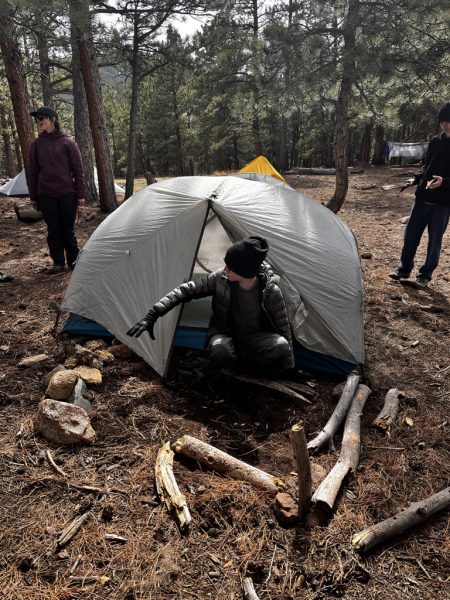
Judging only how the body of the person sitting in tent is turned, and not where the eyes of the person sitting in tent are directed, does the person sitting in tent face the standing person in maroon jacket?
no

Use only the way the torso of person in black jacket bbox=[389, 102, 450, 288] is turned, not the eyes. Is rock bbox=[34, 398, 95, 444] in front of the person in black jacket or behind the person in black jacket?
in front

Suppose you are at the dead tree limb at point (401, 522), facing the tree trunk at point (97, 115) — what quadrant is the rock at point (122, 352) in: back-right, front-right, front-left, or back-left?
front-left

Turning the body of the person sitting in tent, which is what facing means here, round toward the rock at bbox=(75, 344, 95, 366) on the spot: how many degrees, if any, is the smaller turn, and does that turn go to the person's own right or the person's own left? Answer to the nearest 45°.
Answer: approximately 90° to the person's own right

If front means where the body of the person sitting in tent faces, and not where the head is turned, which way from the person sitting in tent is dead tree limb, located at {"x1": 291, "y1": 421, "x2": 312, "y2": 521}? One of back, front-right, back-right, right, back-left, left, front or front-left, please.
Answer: front

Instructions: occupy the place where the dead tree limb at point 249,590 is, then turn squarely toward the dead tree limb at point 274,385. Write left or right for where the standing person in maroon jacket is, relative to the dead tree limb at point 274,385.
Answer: left

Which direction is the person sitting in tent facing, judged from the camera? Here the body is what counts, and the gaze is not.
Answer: toward the camera

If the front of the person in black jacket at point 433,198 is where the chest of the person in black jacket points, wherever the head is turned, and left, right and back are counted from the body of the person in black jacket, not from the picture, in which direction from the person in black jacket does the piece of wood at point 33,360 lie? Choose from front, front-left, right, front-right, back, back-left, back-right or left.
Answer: front

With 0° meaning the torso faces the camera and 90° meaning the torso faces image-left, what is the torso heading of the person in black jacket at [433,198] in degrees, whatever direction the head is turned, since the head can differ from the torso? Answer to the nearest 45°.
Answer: approximately 45°

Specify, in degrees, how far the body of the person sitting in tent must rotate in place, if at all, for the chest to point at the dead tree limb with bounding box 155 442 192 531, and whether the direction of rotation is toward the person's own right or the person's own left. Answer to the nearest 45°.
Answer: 0° — they already face it

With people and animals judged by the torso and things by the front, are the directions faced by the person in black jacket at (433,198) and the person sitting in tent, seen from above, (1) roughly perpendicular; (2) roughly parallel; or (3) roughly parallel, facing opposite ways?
roughly perpendicular

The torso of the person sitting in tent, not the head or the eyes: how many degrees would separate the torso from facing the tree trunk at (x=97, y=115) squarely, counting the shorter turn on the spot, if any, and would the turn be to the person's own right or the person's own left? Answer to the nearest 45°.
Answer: approximately 180°

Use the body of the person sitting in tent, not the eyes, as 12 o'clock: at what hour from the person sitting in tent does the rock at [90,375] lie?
The rock is roughly at 3 o'clock from the person sitting in tent.

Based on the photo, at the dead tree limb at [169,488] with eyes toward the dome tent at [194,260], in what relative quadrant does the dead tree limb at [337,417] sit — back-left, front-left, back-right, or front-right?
front-right

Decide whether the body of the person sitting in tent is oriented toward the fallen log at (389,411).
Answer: no

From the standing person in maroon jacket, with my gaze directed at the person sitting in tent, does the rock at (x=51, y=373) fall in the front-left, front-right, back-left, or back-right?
front-right

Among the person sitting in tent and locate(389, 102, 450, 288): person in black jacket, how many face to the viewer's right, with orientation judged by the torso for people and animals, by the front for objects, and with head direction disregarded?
0

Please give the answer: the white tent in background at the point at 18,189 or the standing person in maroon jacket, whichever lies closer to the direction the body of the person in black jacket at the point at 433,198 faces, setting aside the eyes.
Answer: the standing person in maroon jacket

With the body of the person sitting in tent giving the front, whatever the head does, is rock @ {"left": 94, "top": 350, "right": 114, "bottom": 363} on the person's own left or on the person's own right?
on the person's own right

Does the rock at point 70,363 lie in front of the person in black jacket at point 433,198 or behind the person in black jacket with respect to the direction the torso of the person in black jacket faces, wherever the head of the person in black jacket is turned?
in front

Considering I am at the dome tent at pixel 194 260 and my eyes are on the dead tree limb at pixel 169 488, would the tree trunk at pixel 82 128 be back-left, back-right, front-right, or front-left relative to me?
back-right

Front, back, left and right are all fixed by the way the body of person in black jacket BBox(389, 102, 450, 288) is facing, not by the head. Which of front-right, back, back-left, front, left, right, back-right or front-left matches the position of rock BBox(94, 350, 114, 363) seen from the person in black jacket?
front
